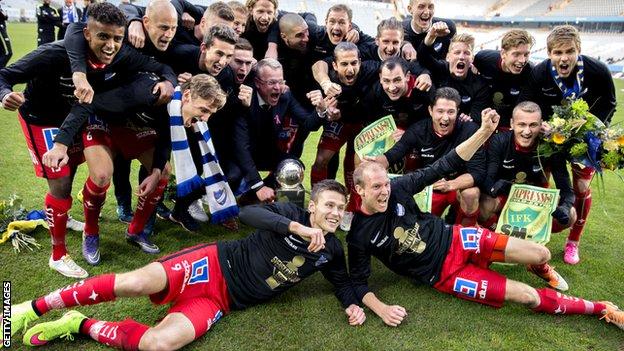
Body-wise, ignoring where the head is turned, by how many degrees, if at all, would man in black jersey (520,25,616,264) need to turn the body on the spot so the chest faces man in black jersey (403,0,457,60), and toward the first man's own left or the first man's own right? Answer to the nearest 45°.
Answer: approximately 90° to the first man's own right

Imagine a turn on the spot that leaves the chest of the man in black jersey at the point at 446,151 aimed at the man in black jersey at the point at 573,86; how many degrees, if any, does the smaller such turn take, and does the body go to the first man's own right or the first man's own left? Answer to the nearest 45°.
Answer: approximately 135° to the first man's own left

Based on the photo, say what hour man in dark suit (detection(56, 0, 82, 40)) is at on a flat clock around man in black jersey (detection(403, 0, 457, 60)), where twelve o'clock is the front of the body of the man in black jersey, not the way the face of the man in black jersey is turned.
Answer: The man in dark suit is roughly at 4 o'clock from the man in black jersey.

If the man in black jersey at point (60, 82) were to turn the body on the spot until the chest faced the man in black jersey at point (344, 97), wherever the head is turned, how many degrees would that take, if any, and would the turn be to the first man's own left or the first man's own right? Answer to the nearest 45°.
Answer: approximately 45° to the first man's own left

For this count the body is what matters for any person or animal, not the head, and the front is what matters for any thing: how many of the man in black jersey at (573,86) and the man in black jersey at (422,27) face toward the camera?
2

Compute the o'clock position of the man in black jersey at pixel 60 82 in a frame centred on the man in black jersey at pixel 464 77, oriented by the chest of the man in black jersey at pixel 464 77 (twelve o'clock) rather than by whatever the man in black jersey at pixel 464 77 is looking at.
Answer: the man in black jersey at pixel 60 82 is roughly at 2 o'clock from the man in black jersey at pixel 464 77.

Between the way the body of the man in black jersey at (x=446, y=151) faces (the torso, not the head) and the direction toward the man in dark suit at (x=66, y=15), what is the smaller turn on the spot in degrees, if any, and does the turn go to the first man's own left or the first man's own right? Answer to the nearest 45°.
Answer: approximately 135° to the first man's own right

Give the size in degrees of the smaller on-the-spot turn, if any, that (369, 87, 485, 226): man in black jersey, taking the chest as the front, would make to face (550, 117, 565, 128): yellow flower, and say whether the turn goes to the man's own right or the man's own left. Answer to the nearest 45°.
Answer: approximately 90° to the man's own left
